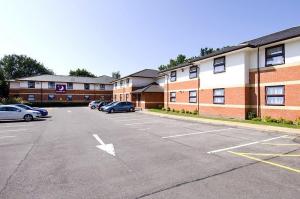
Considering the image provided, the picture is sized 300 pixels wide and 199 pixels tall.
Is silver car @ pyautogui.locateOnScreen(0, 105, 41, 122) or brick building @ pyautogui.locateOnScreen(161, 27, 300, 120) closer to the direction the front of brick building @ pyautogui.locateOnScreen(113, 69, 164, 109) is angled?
the silver car

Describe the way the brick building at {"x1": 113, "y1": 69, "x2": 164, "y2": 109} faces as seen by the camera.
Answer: facing the viewer and to the left of the viewer

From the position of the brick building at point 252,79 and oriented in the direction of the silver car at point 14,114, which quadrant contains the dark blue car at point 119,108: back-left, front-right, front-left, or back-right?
front-right

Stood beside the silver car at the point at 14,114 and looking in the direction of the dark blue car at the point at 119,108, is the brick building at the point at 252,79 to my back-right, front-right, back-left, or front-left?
front-right

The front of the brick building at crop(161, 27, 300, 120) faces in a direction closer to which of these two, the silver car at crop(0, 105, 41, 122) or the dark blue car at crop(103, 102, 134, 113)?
the silver car

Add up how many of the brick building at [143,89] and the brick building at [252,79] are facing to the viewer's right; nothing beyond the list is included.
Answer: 0

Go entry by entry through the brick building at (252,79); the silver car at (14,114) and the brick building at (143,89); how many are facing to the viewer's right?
1

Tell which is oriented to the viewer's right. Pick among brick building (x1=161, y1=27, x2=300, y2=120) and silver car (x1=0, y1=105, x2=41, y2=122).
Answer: the silver car

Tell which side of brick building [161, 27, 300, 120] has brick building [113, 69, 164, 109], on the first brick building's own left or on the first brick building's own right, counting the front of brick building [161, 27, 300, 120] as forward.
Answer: on the first brick building's own right

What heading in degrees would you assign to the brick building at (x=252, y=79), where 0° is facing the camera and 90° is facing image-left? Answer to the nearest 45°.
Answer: approximately 45°

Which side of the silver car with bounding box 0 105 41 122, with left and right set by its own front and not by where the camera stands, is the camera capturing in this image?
right

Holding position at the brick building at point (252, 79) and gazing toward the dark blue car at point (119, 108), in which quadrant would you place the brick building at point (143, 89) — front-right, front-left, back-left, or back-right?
front-right
